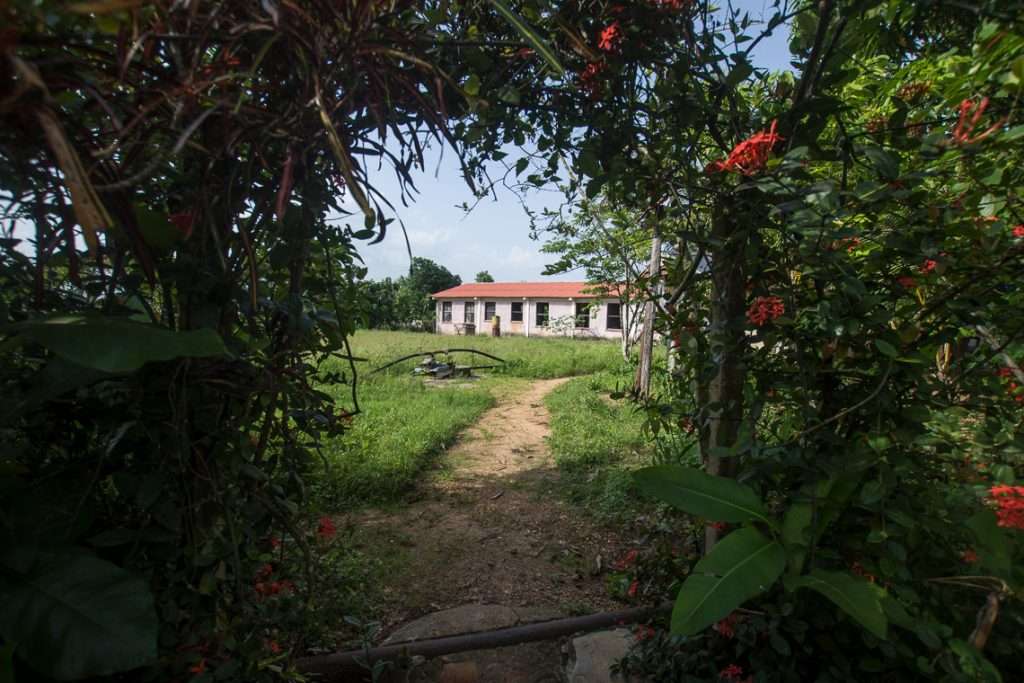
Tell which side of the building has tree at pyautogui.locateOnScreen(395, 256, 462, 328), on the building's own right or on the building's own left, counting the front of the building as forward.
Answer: on the building's own right

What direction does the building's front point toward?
toward the camera

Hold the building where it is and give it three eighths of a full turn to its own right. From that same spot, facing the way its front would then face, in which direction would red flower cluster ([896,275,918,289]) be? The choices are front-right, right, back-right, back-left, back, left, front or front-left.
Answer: back-left

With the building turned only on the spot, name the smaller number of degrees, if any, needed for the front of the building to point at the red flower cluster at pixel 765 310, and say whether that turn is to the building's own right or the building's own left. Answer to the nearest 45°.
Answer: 0° — it already faces it

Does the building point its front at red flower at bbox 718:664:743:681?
yes

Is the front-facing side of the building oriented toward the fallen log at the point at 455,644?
yes

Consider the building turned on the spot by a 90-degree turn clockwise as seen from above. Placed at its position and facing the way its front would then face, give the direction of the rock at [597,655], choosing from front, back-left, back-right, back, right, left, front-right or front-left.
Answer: left
